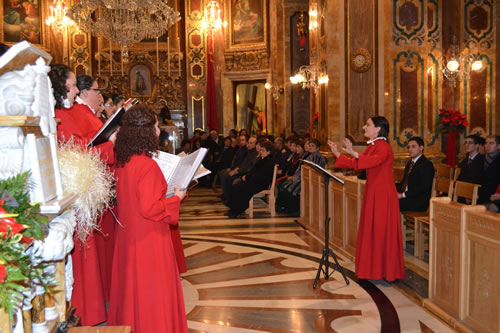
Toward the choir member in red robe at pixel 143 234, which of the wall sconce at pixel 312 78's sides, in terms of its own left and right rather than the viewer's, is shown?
front

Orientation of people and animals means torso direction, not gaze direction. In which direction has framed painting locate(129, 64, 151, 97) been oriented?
toward the camera

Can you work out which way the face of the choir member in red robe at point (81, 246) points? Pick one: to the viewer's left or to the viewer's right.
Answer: to the viewer's right

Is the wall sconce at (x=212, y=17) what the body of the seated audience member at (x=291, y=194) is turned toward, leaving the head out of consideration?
no

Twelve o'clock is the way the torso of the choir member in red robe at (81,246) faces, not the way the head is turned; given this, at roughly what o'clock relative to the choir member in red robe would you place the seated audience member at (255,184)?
The seated audience member is roughly at 10 o'clock from the choir member in red robe.

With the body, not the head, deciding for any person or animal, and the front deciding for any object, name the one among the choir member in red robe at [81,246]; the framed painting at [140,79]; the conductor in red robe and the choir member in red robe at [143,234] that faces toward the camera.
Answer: the framed painting

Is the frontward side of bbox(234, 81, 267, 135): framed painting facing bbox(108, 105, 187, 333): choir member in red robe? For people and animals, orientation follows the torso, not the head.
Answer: yes

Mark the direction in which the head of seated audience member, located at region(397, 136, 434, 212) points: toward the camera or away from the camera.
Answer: toward the camera

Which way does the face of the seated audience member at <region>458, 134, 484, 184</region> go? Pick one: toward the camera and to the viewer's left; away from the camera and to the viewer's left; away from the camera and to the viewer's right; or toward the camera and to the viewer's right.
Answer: toward the camera and to the viewer's left

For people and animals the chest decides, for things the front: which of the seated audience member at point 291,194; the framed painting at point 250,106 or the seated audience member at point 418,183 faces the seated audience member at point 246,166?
the framed painting

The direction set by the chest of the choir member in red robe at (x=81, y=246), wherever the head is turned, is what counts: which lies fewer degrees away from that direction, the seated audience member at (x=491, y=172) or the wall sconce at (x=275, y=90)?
the seated audience member

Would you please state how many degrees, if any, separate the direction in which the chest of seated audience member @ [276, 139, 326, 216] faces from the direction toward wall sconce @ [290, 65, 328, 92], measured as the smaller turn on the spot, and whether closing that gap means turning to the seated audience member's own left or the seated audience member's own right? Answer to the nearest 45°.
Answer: approximately 135° to the seated audience member's own right

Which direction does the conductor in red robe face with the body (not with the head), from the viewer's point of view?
to the viewer's left

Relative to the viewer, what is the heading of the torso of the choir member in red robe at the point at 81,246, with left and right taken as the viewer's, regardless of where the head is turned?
facing to the right of the viewer

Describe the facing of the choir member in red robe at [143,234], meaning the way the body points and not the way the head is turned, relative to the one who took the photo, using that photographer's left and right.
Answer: facing away from the viewer and to the right of the viewer

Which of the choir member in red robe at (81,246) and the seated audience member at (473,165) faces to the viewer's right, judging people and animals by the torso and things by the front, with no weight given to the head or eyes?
the choir member in red robe

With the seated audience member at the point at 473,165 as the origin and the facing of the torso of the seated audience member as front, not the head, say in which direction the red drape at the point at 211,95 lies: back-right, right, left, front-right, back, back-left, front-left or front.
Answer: right

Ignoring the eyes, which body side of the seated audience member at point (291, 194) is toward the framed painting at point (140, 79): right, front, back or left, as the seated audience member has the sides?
right

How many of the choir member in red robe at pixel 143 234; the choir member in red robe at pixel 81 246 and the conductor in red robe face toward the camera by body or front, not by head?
0
